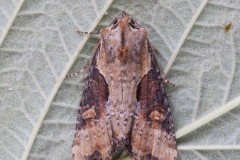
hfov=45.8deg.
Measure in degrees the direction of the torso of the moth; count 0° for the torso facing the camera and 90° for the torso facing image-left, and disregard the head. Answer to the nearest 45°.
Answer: approximately 180°
